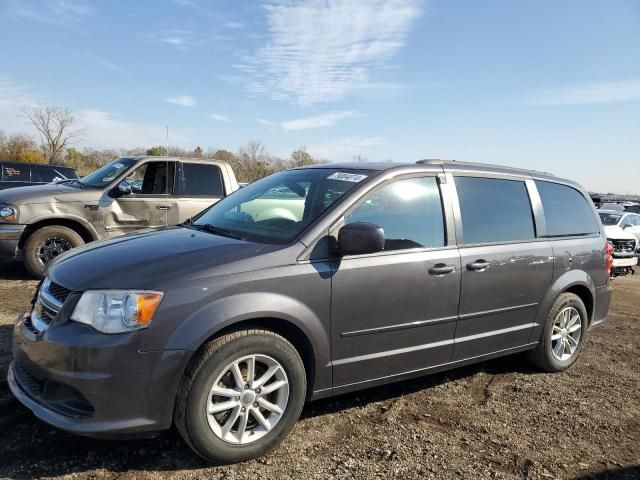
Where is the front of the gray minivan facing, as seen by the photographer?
facing the viewer and to the left of the viewer

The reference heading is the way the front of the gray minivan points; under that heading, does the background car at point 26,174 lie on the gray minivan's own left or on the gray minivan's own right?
on the gray minivan's own right

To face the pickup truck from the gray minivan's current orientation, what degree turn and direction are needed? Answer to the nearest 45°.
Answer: approximately 90° to its right
